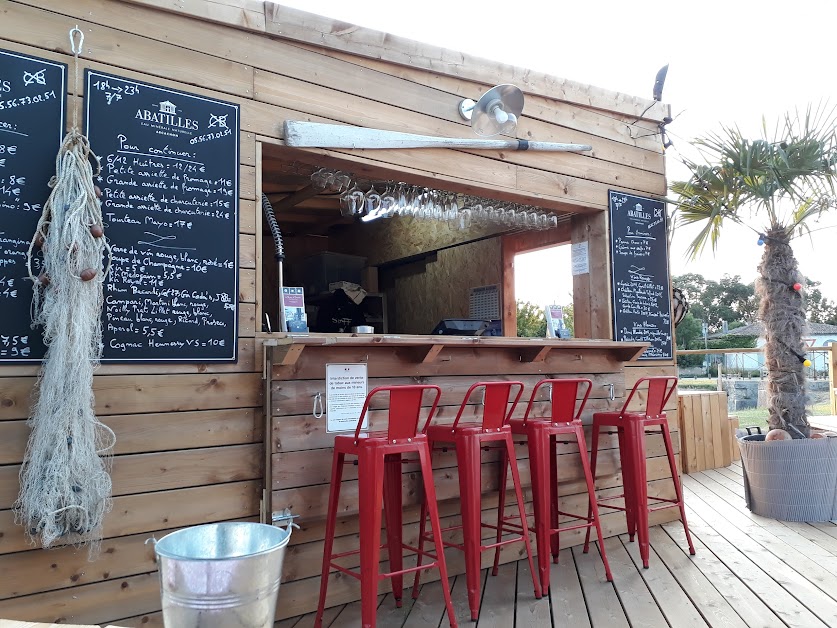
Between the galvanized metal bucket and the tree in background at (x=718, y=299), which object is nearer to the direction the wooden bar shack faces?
the galvanized metal bucket

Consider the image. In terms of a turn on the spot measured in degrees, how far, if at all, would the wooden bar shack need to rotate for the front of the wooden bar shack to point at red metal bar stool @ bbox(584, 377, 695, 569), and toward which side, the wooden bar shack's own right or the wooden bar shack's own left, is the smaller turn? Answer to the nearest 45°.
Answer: approximately 45° to the wooden bar shack's own left

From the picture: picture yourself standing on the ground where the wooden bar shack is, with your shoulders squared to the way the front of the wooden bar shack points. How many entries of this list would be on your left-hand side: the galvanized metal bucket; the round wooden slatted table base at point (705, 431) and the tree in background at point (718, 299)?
2

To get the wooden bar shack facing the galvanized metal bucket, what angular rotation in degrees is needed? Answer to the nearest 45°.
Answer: approximately 45° to its right

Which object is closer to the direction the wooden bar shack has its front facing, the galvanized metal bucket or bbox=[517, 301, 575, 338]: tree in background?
the galvanized metal bucket

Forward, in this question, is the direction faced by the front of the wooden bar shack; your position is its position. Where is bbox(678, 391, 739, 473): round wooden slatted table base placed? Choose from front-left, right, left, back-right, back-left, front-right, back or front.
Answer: left

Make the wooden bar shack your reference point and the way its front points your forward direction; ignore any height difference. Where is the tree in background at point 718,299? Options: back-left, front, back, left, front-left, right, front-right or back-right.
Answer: left

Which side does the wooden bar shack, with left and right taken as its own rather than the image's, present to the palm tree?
left

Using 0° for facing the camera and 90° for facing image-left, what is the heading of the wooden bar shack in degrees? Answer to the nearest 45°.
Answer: approximately 315°
